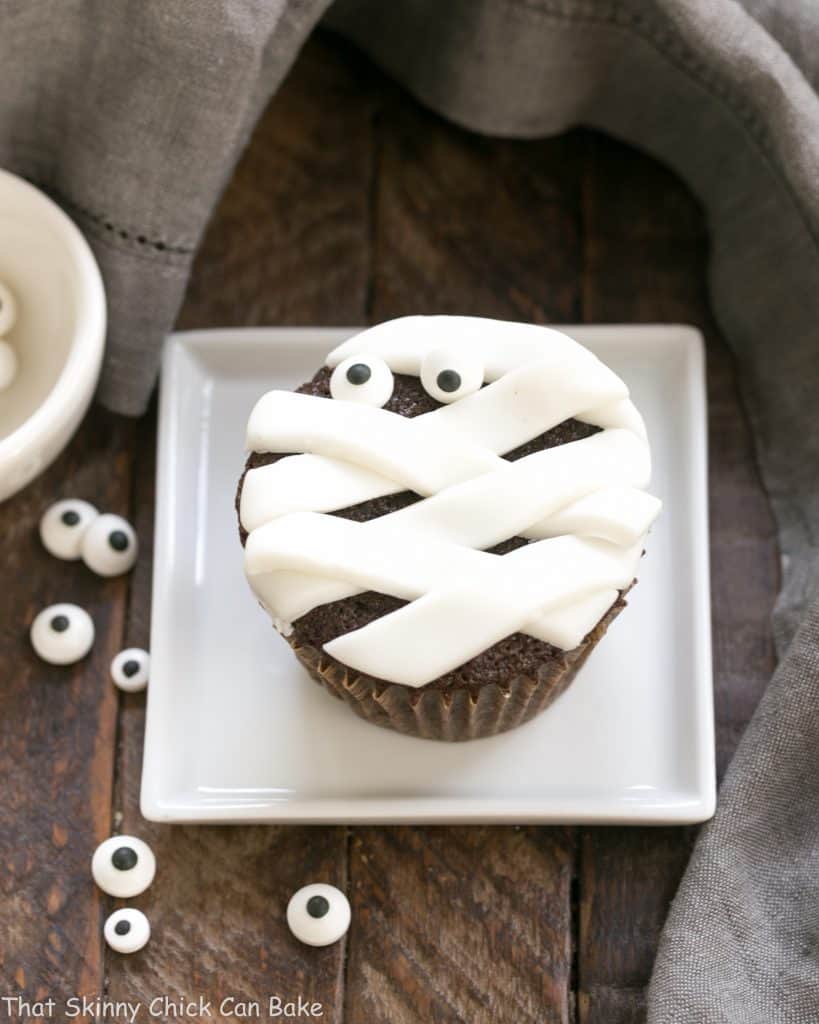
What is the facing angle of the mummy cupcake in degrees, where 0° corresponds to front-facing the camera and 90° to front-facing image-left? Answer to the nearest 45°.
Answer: approximately 0°
